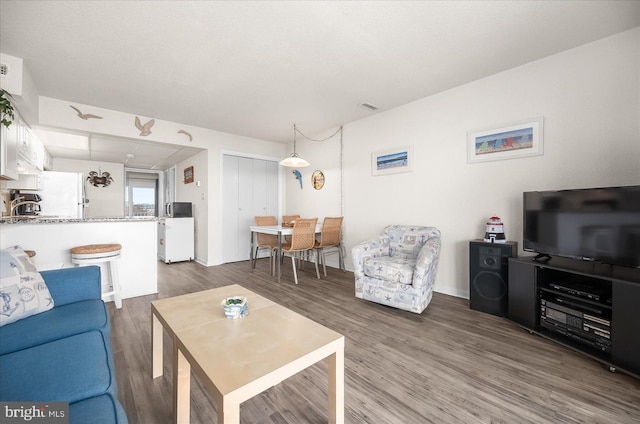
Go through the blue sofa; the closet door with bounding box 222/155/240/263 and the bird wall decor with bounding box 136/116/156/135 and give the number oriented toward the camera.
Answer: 2

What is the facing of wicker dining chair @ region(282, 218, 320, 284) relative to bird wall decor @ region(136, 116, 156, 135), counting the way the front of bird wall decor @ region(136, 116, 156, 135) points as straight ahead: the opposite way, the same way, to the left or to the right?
the opposite way

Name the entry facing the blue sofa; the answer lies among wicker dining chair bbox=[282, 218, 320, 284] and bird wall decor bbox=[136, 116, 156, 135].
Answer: the bird wall decor

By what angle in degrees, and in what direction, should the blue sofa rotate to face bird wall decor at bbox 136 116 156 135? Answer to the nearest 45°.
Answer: approximately 90° to its left

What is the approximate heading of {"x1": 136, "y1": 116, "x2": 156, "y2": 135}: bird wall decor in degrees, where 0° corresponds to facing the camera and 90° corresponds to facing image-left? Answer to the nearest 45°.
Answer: approximately 0°

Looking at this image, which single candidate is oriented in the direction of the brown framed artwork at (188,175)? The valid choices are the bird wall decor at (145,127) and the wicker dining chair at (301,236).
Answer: the wicker dining chair

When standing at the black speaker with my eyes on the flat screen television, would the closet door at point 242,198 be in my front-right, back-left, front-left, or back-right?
back-right

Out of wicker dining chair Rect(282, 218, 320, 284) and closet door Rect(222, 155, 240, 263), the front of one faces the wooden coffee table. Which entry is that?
the closet door
